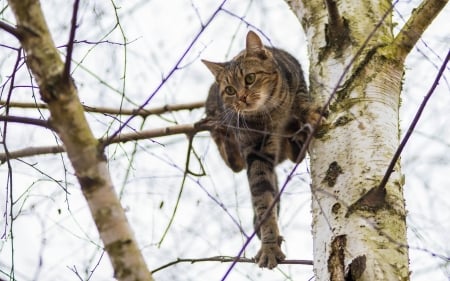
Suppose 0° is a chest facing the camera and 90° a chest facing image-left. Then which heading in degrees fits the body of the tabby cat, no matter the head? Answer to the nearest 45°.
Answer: approximately 0°
